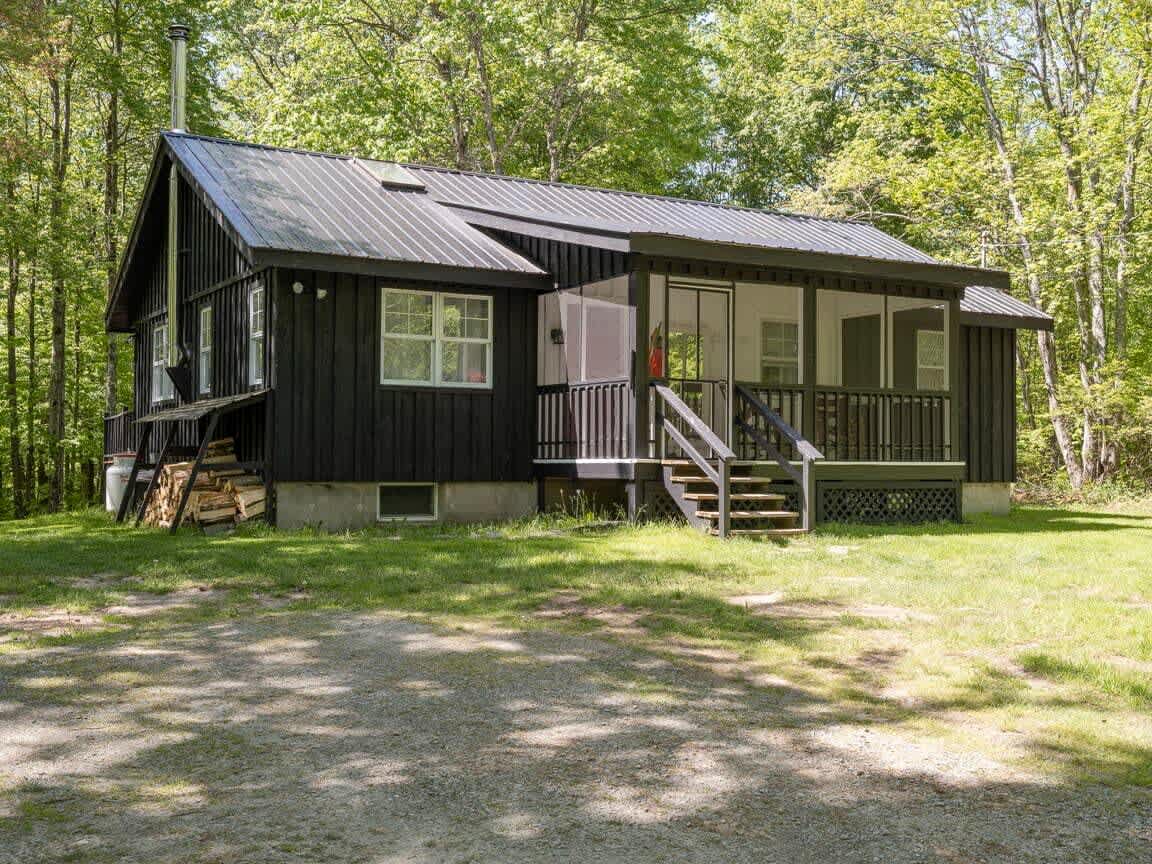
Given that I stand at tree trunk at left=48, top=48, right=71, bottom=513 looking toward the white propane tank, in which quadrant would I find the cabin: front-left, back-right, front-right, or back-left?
front-left

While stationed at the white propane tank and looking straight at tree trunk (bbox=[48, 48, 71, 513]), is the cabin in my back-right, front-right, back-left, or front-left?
back-right

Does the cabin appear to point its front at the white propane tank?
no

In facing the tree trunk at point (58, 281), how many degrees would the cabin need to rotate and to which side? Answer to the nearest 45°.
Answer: approximately 180°

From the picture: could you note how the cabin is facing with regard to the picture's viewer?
facing the viewer and to the right of the viewer
